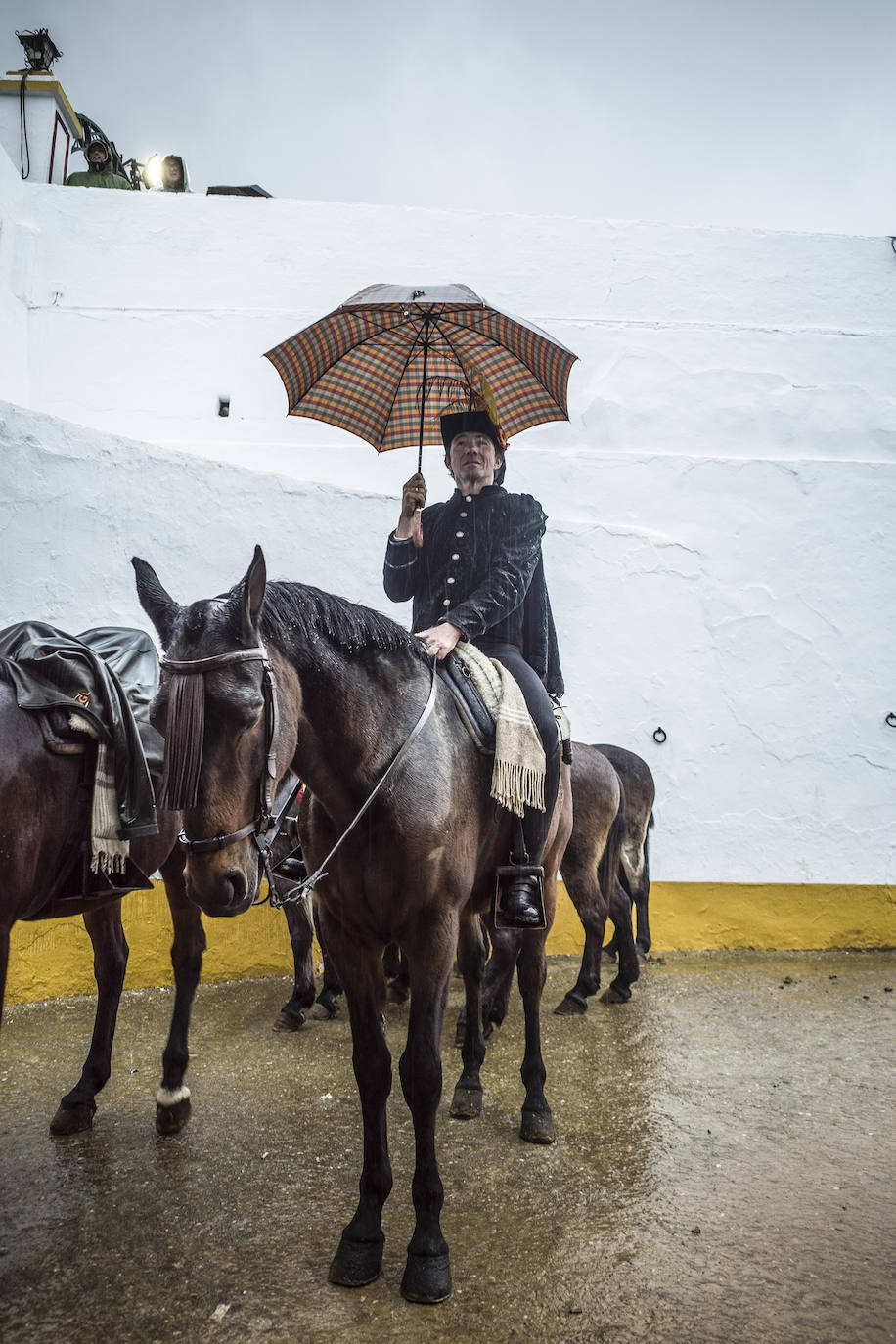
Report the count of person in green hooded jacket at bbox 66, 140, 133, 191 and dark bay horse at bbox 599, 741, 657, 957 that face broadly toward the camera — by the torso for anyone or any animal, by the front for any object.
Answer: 1

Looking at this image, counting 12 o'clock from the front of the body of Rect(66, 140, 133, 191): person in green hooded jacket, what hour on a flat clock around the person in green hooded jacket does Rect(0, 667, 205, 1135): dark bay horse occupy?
The dark bay horse is roughly at 12 o'clock from the person in green hooded jacket.

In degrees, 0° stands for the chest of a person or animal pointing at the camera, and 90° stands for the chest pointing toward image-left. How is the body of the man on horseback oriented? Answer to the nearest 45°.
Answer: approximately 45°

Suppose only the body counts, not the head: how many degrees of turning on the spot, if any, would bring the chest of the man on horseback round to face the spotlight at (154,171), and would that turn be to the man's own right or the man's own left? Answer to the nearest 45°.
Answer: approximately 90° to the man's own right

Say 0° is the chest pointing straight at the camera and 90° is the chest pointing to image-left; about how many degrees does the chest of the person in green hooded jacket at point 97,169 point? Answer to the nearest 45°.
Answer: approximately 0°

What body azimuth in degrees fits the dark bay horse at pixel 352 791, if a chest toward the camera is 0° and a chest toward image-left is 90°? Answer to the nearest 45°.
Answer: approximately 45°

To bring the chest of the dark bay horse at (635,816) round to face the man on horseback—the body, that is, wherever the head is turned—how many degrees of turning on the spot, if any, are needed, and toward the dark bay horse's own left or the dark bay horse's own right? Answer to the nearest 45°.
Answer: approximately 90° to the dark bay horse's own left

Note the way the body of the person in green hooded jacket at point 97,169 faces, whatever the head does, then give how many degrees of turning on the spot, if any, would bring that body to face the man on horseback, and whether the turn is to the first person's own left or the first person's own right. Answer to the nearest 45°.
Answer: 0° — they already face them
